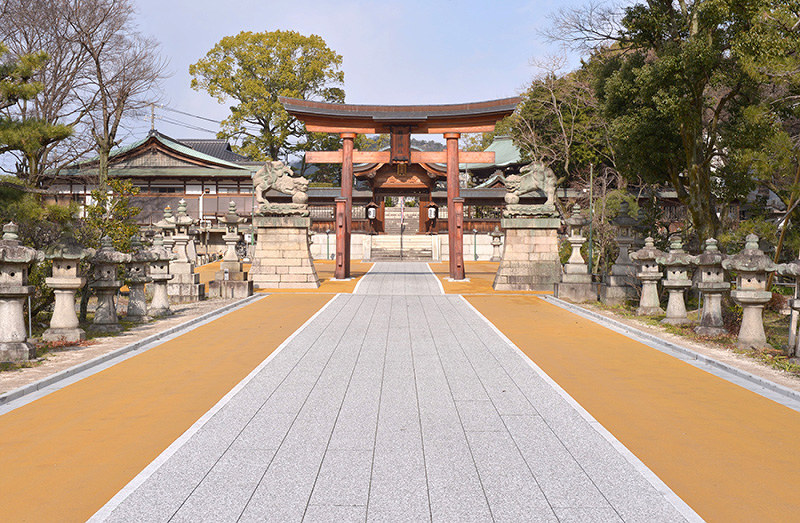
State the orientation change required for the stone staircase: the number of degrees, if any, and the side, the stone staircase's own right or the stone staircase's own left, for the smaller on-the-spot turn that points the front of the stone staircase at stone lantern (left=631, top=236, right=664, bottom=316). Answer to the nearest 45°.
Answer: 0° — it already faces it

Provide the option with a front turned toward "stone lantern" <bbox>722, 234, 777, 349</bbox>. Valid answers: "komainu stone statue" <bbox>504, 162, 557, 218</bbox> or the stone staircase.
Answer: the stone staircase

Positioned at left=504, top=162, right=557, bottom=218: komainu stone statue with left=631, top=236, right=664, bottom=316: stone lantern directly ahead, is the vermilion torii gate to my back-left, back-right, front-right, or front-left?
back-right

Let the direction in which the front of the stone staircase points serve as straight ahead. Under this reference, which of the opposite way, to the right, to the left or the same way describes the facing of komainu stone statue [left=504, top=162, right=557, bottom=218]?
to the right

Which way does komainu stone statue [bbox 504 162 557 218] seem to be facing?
to the viewer's left

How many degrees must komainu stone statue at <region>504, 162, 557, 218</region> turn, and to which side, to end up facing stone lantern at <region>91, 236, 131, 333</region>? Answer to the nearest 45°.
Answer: approximately 45° to its left

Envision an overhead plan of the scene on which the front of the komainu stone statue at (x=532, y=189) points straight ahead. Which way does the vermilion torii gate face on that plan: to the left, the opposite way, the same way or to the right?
to the left

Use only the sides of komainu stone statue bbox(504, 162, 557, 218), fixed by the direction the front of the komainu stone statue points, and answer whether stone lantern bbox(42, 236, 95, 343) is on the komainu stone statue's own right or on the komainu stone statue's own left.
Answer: on the komainu stone statue's own left

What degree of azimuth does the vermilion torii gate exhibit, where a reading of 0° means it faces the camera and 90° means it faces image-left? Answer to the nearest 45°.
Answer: approximately 0°
